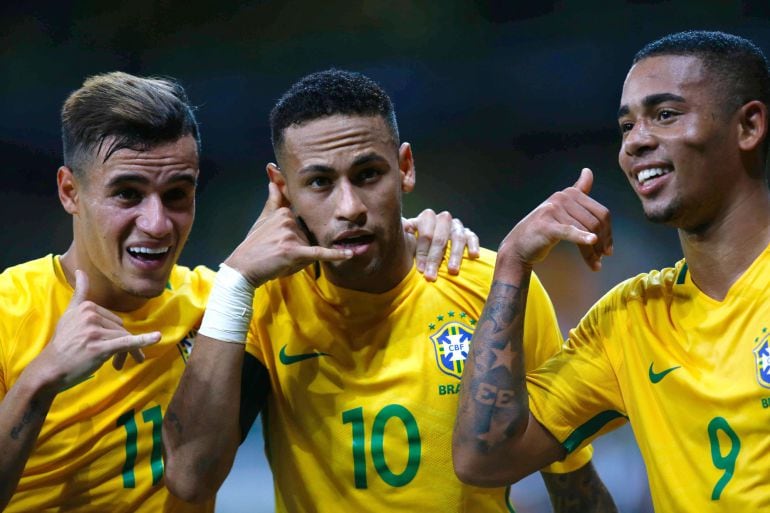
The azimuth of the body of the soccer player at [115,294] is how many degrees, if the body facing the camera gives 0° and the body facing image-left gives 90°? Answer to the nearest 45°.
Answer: approximately 315°

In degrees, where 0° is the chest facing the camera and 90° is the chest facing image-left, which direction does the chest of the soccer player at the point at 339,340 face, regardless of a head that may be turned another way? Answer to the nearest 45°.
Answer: approximately 0°

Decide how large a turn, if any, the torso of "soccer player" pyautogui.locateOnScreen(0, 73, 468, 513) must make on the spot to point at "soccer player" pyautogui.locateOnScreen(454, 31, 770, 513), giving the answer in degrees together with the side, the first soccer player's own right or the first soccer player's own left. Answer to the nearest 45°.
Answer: approximately 45° to the first soccer player's own left
